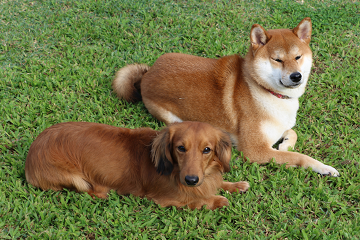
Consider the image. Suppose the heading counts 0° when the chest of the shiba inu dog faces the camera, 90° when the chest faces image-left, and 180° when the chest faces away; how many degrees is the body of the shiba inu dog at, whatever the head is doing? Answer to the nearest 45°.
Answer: approximately 315°

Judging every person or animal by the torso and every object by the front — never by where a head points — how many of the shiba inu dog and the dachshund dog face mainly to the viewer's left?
0

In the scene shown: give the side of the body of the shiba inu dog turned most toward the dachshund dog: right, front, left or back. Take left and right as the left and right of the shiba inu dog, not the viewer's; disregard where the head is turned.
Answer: right

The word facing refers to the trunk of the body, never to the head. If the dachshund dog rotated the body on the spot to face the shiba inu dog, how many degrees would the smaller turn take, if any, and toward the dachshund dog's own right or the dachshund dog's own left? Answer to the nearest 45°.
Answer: approximately 90° to the dachshund dog's own left

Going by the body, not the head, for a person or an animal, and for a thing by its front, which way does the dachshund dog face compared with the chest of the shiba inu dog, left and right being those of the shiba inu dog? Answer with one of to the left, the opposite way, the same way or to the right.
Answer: the same way

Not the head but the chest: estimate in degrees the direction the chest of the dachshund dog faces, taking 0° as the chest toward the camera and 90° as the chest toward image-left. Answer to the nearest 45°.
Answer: approximately 315°
